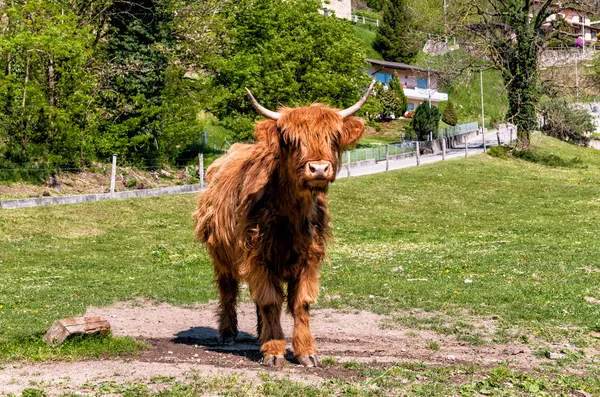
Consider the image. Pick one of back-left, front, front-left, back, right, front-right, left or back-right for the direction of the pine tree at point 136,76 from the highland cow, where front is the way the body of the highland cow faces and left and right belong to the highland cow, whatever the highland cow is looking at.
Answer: back-left

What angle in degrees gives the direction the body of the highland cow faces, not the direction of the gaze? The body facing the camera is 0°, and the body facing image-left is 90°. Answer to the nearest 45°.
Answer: approximately 315°

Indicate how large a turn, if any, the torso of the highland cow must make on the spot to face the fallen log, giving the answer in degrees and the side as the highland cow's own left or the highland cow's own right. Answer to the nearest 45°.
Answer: approximately 135° to the highland cow's own right
